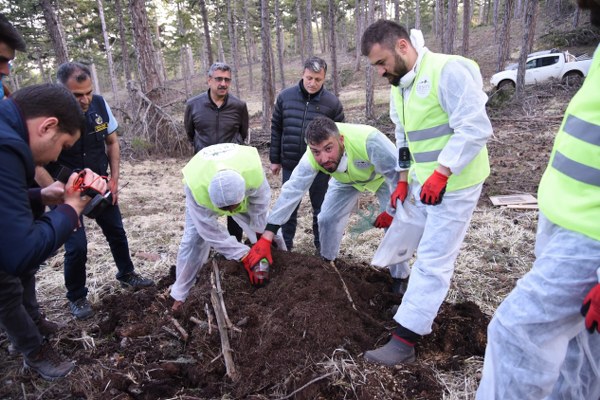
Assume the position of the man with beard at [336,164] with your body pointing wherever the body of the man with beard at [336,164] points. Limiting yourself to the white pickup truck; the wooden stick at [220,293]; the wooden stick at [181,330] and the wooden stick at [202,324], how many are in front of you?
3

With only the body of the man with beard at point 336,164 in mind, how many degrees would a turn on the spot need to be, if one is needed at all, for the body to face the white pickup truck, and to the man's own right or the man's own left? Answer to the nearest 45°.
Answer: approximately 180°

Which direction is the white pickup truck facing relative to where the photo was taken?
to the viewer's left

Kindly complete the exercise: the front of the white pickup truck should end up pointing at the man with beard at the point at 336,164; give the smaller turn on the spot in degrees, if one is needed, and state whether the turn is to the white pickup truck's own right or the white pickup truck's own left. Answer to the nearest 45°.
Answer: approximately 90° to the white pickup truck's own left

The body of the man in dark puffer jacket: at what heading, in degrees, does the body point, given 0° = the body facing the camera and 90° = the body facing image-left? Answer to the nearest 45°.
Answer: approximately 0°

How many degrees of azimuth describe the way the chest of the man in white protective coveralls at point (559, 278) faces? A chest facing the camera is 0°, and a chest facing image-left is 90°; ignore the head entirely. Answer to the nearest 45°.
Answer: approximately 90°

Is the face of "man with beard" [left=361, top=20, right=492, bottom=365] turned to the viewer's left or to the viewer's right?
to the viewer's left

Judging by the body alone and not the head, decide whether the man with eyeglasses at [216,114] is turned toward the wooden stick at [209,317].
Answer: yes

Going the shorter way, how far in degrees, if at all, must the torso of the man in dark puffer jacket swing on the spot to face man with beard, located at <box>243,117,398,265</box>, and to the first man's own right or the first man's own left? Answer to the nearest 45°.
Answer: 0° — they already face them

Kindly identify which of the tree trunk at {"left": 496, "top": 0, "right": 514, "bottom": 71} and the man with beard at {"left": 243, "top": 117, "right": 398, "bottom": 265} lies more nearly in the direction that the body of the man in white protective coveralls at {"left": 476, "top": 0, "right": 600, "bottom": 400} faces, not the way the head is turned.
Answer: the man with beard
